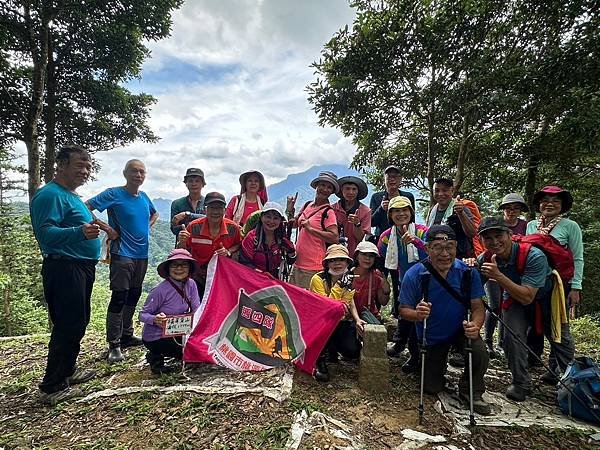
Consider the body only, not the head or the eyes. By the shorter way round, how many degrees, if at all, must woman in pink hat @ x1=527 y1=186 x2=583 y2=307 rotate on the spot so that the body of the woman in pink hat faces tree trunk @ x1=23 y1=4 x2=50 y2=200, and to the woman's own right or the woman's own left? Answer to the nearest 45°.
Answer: approximately 90° to the woman's own right

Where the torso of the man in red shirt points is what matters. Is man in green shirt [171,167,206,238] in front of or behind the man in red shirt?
behind

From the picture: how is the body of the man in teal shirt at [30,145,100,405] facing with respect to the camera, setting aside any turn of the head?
to the viewer's right

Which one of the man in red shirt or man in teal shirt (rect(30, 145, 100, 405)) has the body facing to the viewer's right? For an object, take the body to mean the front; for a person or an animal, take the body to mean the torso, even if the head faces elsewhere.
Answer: the man in teal shirt

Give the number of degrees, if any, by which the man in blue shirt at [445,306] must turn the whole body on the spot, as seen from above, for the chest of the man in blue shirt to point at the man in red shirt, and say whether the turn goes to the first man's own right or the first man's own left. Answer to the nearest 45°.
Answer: approximately 90° to the first man's own right

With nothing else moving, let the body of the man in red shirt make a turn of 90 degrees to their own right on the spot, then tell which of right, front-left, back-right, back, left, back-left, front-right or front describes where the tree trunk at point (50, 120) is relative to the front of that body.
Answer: front-right

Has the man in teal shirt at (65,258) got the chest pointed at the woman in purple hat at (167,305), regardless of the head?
yes

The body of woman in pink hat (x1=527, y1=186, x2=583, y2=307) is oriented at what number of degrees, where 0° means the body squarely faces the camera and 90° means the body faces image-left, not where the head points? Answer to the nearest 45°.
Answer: approximately 0°

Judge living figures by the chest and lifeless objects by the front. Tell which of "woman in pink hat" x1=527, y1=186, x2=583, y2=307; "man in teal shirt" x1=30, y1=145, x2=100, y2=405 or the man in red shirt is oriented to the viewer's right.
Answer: the man in teal shirt

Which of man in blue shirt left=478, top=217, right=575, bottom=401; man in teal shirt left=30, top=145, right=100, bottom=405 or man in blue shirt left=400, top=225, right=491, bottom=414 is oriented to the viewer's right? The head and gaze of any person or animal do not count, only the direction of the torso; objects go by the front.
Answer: the man in teal shirt

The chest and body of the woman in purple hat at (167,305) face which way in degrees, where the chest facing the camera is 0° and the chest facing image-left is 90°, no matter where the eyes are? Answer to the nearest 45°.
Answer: approximately 315°
